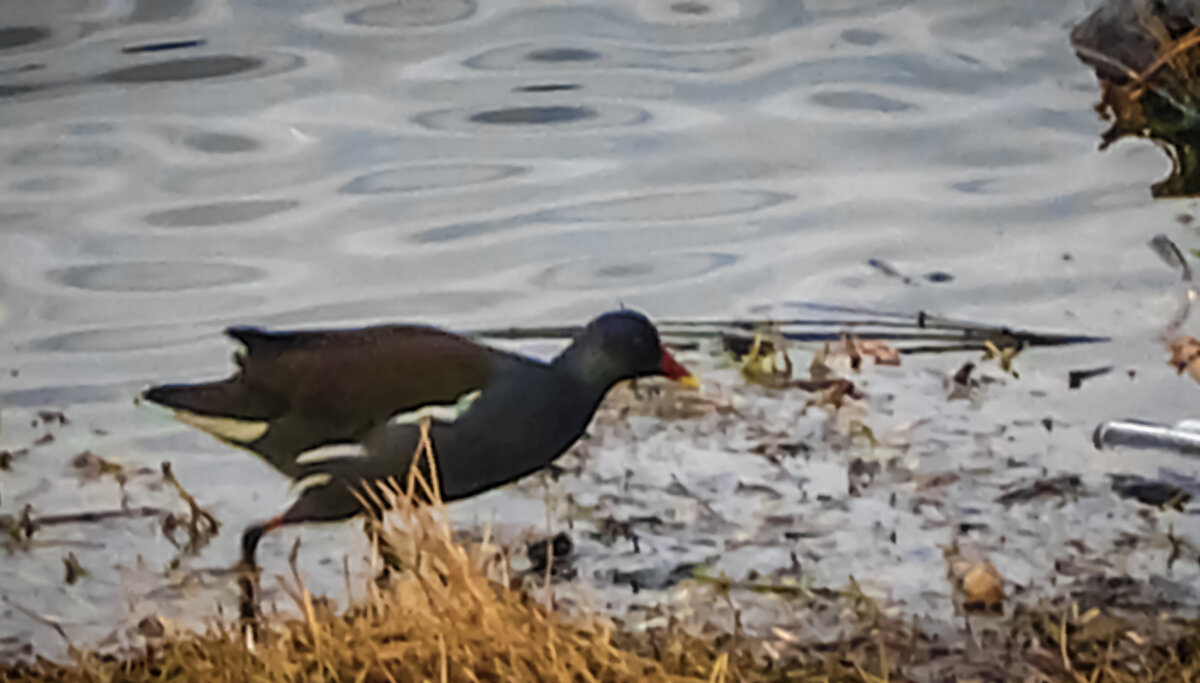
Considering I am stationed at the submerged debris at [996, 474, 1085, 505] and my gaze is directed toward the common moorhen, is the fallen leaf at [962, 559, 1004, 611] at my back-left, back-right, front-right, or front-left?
front-left

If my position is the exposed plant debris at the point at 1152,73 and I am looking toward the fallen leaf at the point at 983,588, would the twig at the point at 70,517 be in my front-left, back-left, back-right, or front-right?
front-right

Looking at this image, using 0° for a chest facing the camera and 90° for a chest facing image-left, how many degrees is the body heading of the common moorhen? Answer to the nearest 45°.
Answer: approximately 270°

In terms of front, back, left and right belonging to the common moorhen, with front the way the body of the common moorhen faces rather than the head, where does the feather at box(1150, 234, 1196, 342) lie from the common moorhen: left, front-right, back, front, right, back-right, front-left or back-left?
front

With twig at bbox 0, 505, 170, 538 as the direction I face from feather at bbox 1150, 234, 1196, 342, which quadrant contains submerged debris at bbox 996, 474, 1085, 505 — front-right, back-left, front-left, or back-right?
front-left

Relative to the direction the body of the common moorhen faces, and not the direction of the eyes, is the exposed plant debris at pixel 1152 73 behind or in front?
in front
